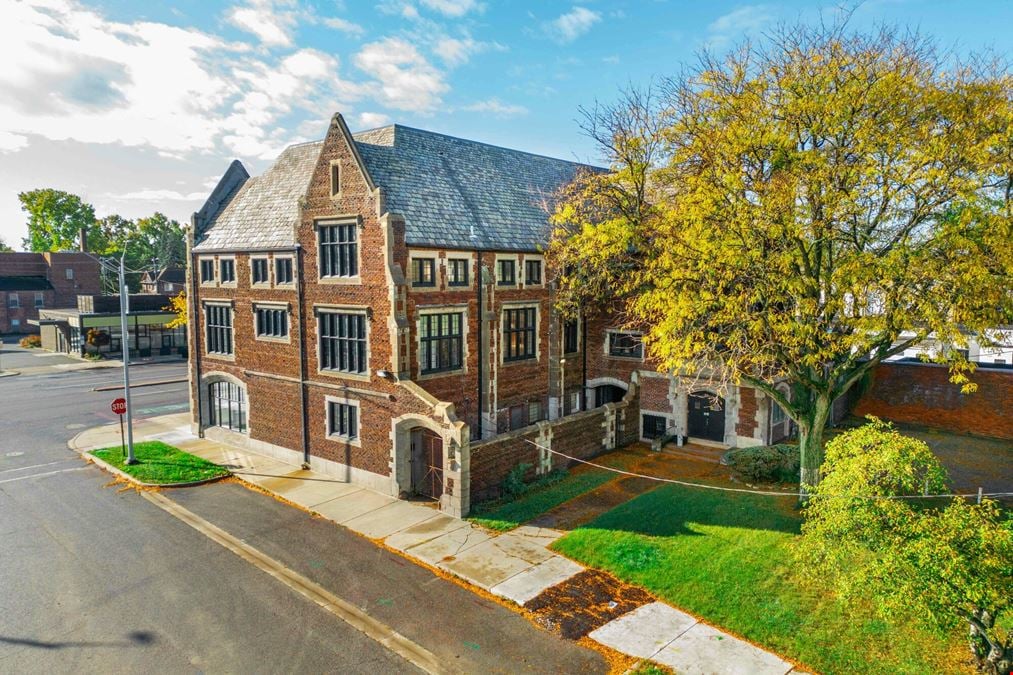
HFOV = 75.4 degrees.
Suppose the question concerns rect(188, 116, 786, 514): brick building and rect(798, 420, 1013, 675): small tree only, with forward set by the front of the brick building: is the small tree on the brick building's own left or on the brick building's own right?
on the brick building's own left

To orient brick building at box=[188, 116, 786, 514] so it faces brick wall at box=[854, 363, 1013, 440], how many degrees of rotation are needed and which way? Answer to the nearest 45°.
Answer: approximately 135° to its left

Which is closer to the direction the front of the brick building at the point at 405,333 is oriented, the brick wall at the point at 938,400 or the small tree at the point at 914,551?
the small tree

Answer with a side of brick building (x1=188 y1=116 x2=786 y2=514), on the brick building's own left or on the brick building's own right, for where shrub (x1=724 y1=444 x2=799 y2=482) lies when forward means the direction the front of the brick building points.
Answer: on the brick building's own left

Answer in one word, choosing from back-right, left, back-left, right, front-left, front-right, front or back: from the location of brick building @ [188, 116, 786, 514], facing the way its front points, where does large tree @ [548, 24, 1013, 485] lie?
left
